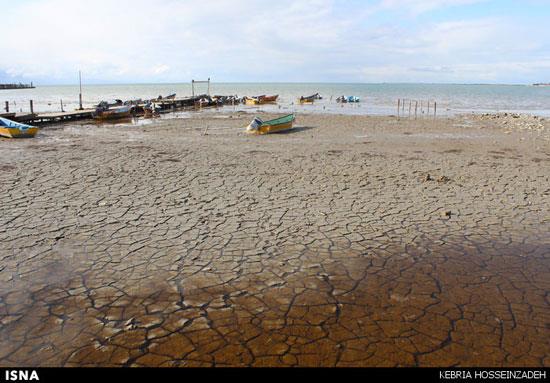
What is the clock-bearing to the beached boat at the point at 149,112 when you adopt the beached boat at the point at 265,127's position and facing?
the beached boat at the point at 149,112 is roughly at 8 o'clock from the beached boat at the point at 265,127.

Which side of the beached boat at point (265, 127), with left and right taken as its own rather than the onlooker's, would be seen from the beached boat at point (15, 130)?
back

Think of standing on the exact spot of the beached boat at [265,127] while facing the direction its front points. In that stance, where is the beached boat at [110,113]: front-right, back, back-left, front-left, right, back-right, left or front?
back-left

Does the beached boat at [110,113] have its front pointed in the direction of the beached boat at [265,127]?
no

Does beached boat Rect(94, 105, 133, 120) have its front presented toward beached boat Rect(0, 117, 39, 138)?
no

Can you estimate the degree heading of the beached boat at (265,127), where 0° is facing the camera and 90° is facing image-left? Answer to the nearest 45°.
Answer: approximately 270°
